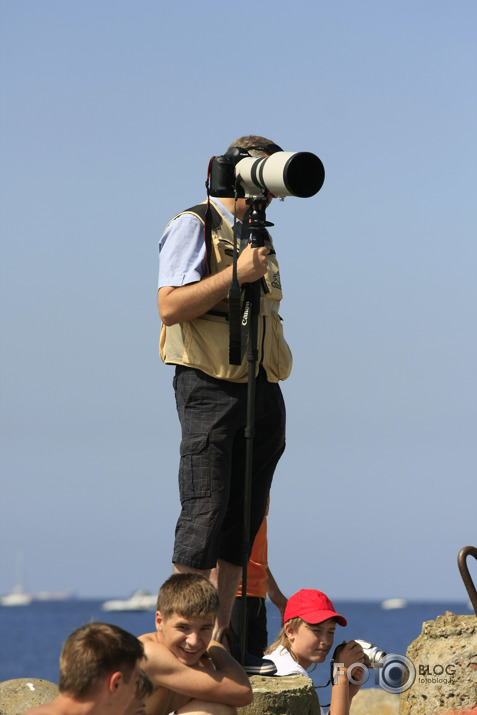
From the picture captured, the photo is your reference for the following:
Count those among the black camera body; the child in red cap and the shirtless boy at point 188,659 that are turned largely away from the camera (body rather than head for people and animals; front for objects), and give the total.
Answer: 0

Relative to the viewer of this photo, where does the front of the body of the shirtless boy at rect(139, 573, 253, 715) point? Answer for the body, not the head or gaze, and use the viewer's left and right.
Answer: facing the viewer and to the right of the viewer

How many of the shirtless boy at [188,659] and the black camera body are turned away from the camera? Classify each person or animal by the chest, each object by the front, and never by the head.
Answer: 0

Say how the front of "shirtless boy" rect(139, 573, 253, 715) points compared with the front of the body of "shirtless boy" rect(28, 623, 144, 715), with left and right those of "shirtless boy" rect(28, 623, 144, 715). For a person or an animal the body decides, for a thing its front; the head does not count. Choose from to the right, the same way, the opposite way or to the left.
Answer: to the right

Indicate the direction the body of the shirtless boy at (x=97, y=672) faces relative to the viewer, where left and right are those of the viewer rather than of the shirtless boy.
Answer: facing away from the viewer and to the right of the viewer

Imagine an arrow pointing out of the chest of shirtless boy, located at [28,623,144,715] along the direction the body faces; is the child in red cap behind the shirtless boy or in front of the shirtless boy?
in front

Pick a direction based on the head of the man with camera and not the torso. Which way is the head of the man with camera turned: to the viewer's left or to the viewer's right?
to the viewer's right

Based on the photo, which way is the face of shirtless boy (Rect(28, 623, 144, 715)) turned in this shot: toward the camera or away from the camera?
away from the camera

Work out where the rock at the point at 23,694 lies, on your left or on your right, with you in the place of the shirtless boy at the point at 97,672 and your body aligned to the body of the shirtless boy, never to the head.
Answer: on your left

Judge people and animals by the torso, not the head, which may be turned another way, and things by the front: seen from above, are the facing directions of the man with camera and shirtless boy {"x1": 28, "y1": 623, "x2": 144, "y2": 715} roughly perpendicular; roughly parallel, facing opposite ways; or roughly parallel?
roughly perpendicular

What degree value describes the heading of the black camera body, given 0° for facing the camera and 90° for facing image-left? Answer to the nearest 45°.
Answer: approximately 315°

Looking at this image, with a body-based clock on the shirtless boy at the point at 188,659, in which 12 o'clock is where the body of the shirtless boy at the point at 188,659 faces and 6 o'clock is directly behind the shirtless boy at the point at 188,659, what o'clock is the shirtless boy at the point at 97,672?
the shirtless boy at the point at 97,672 is roughly at 2 o'clock from the shirtless boy at the point at 188,659.
